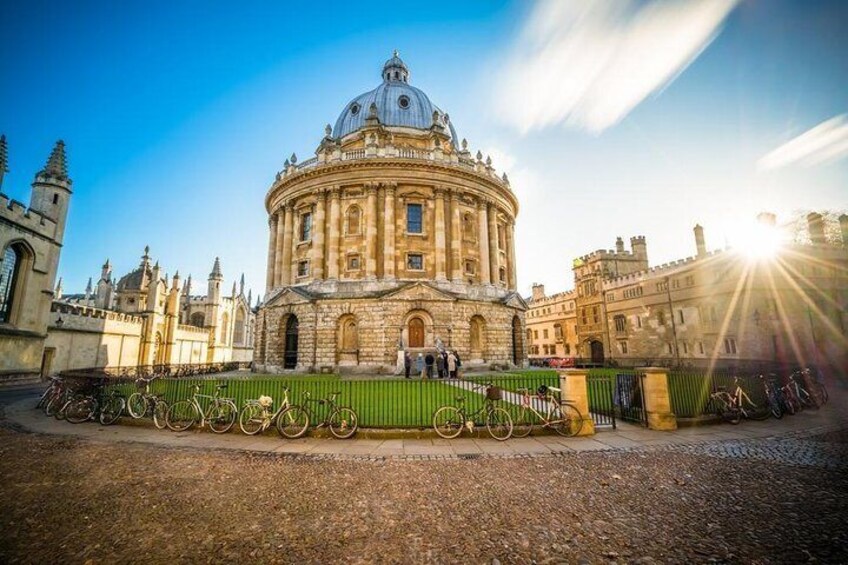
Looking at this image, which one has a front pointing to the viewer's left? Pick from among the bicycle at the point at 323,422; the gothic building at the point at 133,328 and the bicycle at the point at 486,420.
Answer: the bicycle at the point at 323,422

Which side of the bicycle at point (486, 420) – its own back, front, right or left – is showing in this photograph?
right

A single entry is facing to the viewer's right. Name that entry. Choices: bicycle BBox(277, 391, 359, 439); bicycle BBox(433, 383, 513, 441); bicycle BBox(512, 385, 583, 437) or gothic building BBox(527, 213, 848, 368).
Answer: bicycle BBox(433, 383, 513, 441)

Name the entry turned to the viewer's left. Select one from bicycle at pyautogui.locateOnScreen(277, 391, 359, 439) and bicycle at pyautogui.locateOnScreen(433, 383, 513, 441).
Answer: bicycle at pyautogui.locateOnScreen(277, 391, 359, 439)

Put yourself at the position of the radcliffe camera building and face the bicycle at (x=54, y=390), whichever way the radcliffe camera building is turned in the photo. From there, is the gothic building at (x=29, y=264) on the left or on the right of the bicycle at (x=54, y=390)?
right

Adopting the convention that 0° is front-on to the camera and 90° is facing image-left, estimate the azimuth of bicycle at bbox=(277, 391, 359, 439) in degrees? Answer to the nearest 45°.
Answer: approximately 90°

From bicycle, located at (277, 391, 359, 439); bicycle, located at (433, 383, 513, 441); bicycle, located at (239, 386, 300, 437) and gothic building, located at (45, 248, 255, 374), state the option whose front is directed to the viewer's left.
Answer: bicycle, located at (277, 391, 359, 439)

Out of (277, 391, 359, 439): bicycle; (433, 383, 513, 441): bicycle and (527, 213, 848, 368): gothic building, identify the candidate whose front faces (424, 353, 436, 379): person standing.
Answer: the gothic building

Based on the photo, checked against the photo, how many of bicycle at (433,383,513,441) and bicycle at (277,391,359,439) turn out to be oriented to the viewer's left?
1

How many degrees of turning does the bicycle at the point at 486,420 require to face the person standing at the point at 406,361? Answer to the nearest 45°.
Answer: approximately 90° to its left

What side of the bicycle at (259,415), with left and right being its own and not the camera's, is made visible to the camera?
right

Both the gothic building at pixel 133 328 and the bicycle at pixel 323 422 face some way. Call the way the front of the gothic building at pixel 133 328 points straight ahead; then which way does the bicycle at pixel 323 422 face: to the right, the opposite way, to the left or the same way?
the opposite way

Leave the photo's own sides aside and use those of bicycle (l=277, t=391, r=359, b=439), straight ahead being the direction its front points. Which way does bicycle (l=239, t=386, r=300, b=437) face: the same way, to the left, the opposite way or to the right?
the opposite way

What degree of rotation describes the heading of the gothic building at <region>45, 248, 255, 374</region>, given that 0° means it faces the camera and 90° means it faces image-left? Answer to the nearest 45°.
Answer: approximately 315°

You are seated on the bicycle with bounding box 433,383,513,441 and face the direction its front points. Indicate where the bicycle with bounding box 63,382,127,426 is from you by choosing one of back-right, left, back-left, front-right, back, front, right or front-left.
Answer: back
